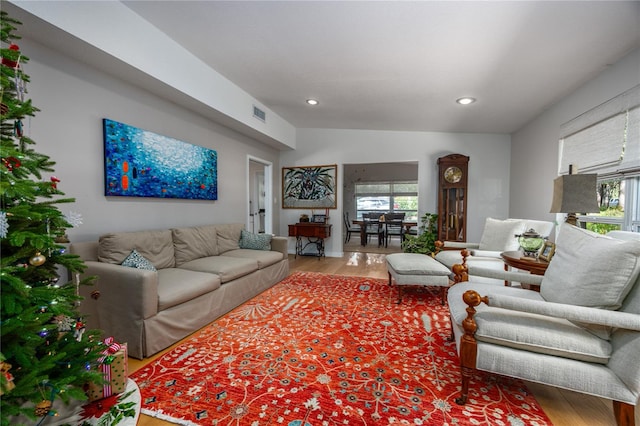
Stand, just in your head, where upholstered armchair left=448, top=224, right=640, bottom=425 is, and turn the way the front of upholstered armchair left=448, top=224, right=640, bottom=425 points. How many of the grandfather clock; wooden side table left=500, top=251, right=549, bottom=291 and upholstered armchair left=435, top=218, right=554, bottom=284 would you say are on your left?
0

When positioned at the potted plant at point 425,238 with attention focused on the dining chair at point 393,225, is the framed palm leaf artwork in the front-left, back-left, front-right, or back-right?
front-left

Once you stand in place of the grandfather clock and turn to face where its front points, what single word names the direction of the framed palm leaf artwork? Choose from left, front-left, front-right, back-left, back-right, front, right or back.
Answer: right

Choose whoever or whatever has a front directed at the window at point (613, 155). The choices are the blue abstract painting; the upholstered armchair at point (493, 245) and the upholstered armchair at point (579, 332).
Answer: the blue abstract painting

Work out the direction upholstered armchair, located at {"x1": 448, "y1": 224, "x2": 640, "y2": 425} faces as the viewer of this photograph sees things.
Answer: facing to the left of the viewer

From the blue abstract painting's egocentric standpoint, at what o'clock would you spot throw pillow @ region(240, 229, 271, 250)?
The throw pillow is roughly at 10 o'clock from the blue abstract painting.

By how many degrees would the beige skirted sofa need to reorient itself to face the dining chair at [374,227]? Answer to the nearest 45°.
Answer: approximately 90° to its left

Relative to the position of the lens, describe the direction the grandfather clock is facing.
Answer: facing the viewer

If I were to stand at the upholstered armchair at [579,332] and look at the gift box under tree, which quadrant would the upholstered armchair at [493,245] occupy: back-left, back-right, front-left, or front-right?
back-right

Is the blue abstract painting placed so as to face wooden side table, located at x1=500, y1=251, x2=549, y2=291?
yes

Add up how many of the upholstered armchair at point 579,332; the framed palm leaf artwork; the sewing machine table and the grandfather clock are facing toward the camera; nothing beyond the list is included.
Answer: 3

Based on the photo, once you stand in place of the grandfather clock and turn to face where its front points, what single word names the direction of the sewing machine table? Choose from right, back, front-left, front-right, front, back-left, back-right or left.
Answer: right

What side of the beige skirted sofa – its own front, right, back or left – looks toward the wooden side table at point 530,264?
front

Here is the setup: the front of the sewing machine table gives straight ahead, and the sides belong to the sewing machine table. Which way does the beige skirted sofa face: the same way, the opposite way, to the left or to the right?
to the left

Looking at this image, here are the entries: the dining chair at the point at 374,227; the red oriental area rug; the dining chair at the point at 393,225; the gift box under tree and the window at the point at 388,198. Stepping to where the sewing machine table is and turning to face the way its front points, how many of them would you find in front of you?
2

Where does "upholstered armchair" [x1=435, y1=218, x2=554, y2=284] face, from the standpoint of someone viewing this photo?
facing the viewer and to the left of the viewer

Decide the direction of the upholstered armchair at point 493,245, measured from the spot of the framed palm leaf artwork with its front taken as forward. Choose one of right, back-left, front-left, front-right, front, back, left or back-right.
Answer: front-left

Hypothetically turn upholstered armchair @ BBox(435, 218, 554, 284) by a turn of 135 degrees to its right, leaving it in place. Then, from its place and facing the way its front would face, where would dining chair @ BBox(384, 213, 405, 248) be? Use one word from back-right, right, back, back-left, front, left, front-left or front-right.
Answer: front-left

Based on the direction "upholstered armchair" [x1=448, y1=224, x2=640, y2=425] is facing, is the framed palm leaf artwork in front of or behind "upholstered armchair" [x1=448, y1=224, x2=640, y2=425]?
in front

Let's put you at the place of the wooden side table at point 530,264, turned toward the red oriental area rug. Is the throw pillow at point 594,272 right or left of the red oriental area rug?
left

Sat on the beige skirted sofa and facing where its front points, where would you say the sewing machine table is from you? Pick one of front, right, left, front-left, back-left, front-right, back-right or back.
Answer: left

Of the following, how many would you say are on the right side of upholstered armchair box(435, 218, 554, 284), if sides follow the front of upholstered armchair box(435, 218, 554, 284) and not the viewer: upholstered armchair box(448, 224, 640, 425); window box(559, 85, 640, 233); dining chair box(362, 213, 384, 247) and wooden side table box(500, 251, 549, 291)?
1

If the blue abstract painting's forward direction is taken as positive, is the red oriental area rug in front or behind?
in front
